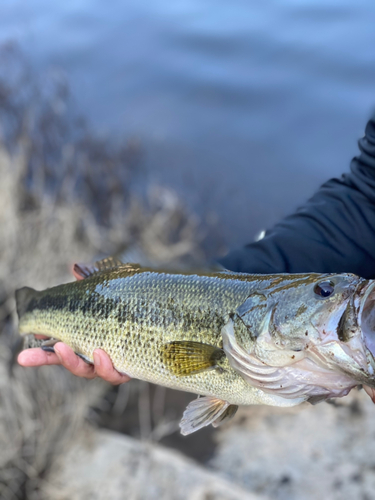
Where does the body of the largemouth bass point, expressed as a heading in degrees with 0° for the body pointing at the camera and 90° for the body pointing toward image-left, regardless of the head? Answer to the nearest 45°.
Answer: approximately 270°
